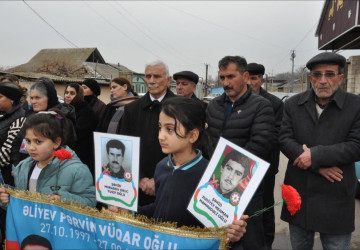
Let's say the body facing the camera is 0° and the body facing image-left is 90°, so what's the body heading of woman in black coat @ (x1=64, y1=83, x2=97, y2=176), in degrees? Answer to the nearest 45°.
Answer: approximately 45°

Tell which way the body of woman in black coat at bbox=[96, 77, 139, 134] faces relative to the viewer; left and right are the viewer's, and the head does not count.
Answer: facing the viewer and to the left of the viewer

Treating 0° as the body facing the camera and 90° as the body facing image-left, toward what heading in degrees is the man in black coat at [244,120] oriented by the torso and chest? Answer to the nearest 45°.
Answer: approximately 45°

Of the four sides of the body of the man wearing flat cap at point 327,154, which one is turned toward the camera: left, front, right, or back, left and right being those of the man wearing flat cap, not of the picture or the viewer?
front

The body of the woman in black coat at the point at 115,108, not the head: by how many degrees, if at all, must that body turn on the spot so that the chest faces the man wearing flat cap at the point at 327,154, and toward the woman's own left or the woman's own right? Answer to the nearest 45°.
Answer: approximately 90° to the woman's own left

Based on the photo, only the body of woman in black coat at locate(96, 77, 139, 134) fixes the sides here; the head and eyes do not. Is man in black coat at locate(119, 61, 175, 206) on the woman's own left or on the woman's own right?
on the woman's own left

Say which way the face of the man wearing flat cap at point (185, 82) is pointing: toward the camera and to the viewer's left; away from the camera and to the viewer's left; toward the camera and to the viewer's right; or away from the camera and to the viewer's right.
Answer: toward the camera and to the viewer's left

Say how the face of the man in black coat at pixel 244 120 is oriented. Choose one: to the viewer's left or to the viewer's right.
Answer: to the viewer's left

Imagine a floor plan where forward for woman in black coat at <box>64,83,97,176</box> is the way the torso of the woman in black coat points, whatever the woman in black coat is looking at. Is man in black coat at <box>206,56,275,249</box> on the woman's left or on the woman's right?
on the woman's left
